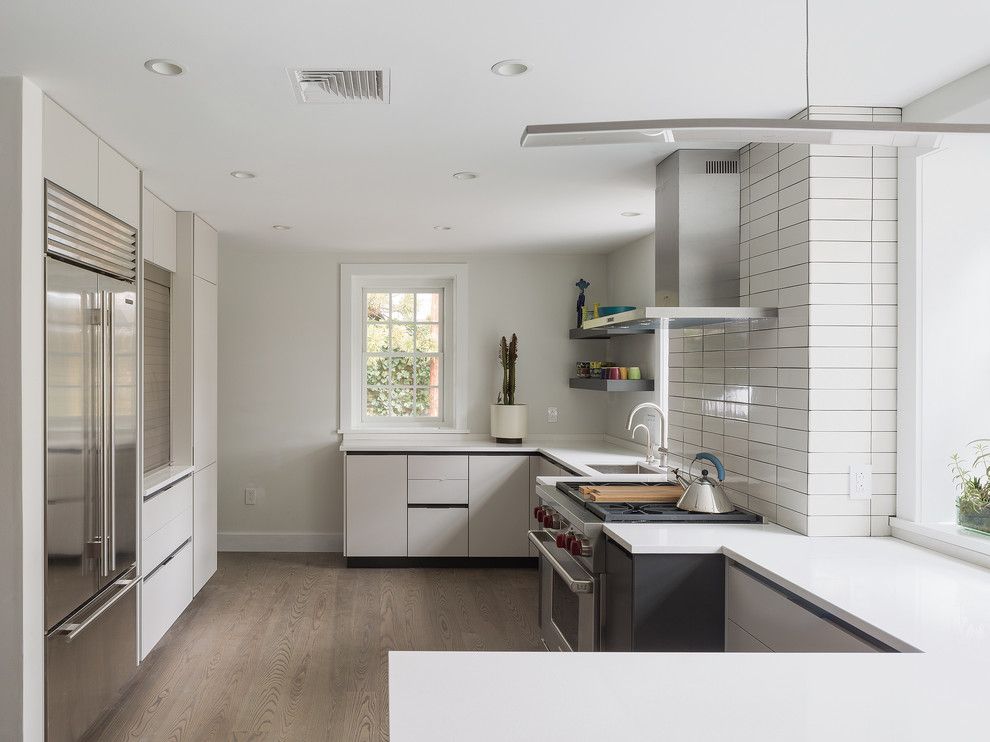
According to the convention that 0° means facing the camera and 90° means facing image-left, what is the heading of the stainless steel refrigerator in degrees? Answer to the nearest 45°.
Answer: approximately 315°

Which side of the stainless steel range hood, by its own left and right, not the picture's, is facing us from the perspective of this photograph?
left

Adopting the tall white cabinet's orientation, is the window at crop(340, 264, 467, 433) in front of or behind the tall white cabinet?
in front

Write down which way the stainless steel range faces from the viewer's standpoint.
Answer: facing to the left of the viewer

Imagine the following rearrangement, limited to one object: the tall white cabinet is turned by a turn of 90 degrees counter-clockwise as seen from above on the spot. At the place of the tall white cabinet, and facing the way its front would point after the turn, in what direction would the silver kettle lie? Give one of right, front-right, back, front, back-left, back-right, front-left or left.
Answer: back-right

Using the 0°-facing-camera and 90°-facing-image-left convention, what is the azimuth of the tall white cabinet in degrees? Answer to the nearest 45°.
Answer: approximately 270°

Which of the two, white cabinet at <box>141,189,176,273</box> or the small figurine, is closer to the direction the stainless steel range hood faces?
the white cabinet

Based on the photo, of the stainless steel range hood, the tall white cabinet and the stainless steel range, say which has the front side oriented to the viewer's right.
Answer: the tall white cabinet

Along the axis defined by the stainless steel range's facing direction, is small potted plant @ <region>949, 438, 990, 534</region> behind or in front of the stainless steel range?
behind

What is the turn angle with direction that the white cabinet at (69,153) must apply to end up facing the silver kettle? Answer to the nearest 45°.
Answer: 0° — it already faces it

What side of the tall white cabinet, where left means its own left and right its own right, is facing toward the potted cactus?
front

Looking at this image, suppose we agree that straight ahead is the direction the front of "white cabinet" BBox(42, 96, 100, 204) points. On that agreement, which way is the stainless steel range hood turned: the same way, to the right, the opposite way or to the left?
the opposite way

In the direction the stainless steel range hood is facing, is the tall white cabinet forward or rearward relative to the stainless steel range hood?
forward
